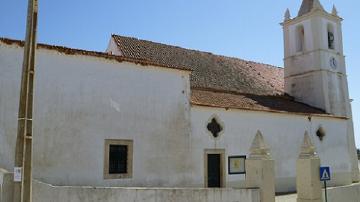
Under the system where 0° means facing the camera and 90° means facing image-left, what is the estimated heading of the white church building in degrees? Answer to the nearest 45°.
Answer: approximately 225°

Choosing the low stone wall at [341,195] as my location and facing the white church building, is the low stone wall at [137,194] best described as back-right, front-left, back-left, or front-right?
front-left

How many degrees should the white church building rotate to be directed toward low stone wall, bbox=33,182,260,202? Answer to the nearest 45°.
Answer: approximately 135° to its right

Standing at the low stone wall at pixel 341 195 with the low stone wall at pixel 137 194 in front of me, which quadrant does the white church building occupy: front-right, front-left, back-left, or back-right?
front-right
